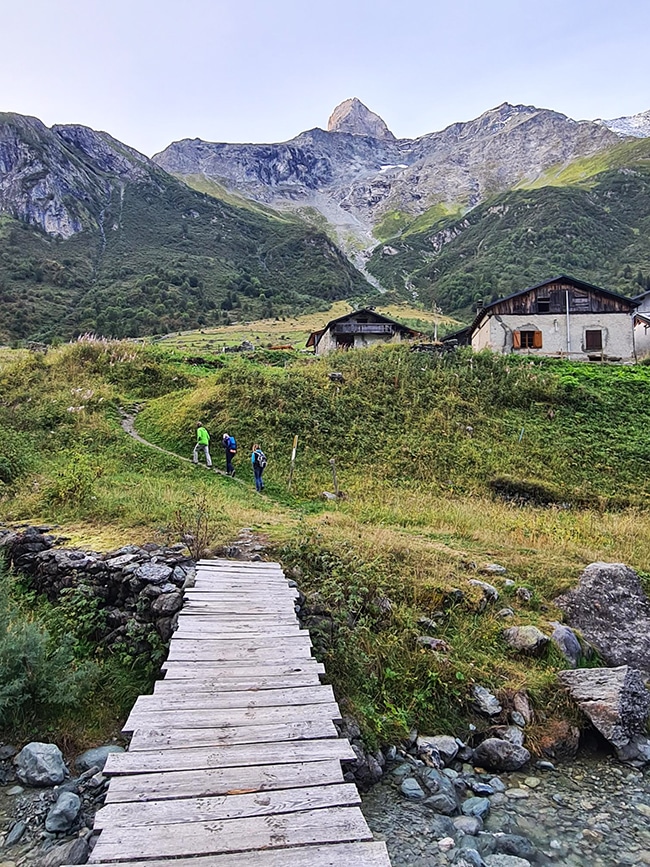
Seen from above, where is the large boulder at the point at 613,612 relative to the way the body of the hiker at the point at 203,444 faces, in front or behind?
behind

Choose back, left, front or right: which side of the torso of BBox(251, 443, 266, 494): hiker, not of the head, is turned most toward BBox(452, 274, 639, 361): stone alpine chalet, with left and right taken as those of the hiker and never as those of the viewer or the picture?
right

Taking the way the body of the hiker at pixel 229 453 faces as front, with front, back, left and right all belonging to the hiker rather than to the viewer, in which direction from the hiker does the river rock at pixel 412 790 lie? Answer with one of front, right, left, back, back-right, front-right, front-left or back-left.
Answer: back-left

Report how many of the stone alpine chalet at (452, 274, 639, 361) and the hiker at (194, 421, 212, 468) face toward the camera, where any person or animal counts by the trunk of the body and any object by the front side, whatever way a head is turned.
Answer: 1

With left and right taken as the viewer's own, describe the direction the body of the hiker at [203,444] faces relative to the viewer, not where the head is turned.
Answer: facing away from the viewer and to the left of the viewer

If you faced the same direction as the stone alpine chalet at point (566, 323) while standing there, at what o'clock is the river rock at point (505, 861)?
The river rock is roughly at 12 o'clock from the stone alpine chalet.

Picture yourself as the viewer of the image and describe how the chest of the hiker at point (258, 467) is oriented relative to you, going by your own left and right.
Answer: facing away from the viewer and to the left of the viewer

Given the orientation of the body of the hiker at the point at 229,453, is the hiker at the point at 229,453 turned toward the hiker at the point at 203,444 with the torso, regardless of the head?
yes

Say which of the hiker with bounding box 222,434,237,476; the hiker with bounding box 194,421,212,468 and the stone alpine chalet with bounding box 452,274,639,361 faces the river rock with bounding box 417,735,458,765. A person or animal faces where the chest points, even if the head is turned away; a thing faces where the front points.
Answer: the stone alpine chalet

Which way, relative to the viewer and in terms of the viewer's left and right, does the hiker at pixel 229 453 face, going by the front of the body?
facing away from the viewer and to the left of the viewer

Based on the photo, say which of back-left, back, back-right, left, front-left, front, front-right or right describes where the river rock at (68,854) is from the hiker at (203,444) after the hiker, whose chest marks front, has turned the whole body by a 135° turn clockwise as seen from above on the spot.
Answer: right
